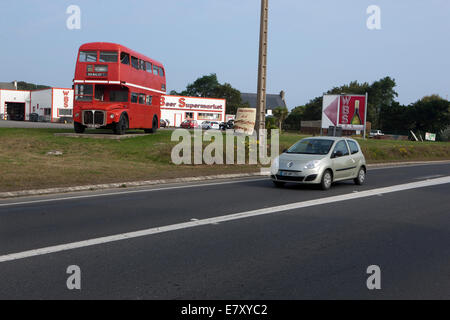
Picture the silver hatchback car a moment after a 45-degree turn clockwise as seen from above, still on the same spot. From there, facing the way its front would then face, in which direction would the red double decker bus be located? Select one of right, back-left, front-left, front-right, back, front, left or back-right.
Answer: front-right

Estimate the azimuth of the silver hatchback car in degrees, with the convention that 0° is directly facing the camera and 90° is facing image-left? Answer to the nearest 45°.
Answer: approximately 45°

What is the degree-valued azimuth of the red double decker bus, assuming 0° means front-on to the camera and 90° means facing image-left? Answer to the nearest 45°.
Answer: approximately 45°

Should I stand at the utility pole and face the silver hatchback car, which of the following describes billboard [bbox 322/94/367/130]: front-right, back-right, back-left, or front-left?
back-left

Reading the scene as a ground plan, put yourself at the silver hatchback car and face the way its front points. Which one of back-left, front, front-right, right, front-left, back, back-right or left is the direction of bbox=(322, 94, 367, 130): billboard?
back-right

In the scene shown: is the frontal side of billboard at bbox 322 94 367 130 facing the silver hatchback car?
yes
